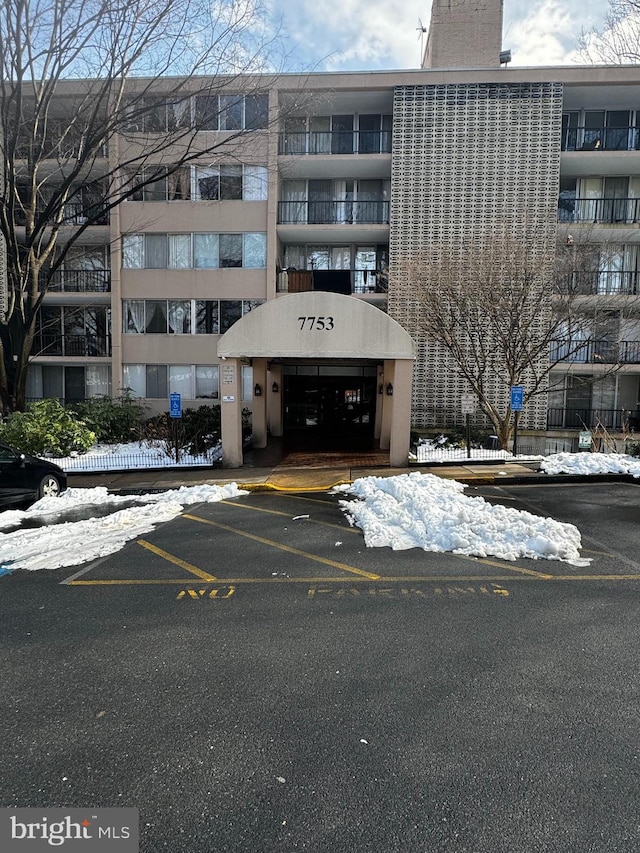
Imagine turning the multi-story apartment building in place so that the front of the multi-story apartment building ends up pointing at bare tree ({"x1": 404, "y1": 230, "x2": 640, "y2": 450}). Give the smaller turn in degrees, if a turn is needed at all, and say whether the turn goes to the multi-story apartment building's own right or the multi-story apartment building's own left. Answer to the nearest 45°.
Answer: approximately 45° to the multi-story apartment building's own left

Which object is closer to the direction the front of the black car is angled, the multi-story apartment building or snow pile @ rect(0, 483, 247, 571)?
the multi-story apartment building

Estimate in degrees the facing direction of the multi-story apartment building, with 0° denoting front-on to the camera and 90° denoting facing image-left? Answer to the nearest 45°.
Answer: approximately 0°

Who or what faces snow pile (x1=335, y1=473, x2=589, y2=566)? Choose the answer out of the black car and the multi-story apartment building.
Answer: the multi-story apartment building

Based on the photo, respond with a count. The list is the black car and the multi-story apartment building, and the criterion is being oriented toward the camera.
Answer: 1

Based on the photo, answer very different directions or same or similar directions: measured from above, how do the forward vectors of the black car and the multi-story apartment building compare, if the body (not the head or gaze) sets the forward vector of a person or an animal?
very different directions

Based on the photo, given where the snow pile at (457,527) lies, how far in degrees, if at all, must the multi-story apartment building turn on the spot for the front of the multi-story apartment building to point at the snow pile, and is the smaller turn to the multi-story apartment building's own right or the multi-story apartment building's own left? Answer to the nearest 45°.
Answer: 0° — it already faces it

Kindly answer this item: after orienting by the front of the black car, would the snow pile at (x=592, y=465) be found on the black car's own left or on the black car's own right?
on the black car's own right

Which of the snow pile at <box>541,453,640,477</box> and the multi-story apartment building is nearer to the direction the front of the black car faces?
the multi-story apartment building

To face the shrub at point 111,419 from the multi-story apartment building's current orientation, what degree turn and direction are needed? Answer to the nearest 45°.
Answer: approximately 90° to its right
